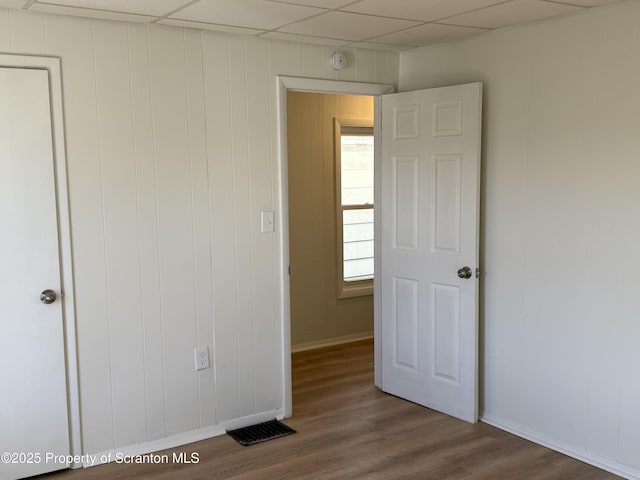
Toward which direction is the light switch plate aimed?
toward the camera

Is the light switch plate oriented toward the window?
no

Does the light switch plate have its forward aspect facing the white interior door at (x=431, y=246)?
no

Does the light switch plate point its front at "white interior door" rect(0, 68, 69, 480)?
no

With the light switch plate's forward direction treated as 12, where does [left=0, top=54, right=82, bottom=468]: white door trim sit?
The white door trim is roughly at 2 o'clock from the light switch plate.
